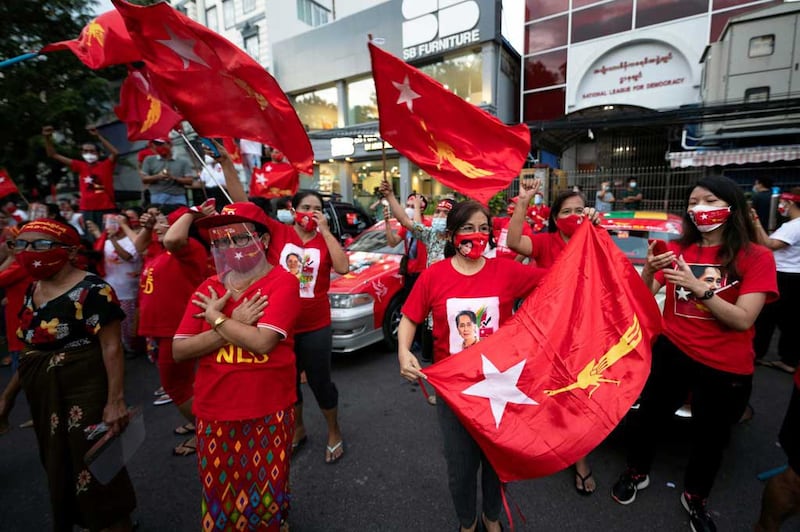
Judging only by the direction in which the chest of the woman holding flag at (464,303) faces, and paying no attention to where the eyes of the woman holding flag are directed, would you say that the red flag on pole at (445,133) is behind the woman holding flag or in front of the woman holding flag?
behind

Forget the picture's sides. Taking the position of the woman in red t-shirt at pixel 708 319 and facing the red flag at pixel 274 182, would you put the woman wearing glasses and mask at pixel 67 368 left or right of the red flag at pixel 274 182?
left

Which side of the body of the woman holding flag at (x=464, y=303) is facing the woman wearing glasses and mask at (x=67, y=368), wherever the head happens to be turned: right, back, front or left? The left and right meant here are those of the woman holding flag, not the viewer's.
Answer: right

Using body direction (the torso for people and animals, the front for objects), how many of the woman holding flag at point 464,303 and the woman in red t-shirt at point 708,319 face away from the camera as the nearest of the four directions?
0

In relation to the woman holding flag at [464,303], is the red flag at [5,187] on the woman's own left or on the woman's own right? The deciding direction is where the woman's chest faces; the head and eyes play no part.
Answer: on the woman's own right

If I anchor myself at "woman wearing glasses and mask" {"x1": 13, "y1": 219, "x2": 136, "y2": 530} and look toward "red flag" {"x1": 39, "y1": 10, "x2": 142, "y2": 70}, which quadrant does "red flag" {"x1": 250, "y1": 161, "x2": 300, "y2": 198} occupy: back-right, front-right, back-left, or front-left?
front-right

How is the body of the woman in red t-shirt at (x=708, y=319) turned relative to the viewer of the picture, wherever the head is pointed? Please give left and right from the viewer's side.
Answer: facing the viewer and to the left of the viewer

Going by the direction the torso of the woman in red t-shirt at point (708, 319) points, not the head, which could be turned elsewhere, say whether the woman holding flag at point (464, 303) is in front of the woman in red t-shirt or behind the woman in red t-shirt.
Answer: in front

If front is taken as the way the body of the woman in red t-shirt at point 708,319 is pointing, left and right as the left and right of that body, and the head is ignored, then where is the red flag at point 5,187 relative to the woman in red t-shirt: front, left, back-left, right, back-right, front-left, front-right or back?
front-right

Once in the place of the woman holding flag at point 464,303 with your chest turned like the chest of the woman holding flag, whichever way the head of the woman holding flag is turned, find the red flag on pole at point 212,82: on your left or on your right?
on your right

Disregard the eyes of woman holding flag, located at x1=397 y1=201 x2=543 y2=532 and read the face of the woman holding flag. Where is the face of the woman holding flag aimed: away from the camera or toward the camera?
toward the camera

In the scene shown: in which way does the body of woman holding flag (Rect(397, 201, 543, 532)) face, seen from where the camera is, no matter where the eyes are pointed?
toward the camera

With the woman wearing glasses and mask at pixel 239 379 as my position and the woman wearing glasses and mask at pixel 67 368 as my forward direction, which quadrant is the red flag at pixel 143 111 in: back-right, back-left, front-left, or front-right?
front-right

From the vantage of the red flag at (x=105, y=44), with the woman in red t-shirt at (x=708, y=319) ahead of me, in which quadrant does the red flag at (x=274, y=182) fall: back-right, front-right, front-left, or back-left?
front-left
